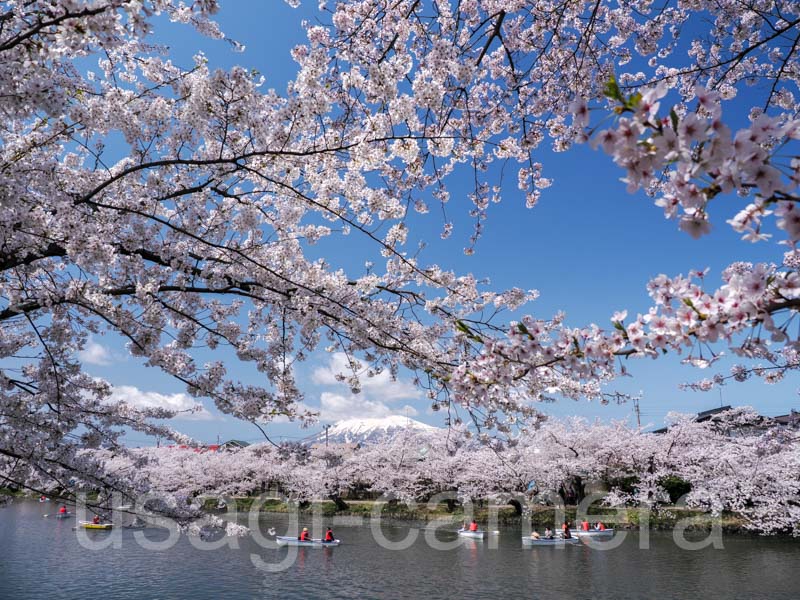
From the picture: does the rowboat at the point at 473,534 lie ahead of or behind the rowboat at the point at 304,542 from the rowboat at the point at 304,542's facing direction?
behind

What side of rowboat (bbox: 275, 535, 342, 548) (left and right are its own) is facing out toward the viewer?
left

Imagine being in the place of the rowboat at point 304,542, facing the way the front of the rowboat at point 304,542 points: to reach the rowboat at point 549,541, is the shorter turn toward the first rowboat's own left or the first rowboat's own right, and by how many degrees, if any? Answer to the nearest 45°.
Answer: approximately 180°

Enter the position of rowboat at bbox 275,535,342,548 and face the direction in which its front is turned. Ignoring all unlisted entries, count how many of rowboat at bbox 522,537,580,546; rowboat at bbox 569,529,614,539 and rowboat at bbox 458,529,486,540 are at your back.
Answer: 3

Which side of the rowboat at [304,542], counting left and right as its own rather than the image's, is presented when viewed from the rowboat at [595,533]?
back

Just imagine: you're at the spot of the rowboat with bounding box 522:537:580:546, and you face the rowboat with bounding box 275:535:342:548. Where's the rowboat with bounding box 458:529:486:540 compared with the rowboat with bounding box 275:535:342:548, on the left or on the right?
right
